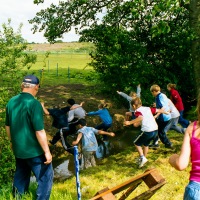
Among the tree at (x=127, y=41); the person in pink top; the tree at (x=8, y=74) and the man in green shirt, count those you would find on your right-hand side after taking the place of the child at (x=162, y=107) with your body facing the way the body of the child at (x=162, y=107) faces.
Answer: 1

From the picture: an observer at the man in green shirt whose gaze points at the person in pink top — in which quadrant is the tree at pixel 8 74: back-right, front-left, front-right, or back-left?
back-left

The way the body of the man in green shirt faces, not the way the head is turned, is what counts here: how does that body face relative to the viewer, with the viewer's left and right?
facing away from the viewer and to the right of the viewer

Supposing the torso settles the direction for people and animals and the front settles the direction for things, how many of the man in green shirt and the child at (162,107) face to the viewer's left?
1

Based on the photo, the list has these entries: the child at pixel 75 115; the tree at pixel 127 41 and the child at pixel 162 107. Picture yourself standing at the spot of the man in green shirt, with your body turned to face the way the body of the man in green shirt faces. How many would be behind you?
0

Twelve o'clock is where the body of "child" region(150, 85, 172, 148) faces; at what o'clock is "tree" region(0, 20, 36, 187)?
The tree is roughly at 11 o'clock from the child.

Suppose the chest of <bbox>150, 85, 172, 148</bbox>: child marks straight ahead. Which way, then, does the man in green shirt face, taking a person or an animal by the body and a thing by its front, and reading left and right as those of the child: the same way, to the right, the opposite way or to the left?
to the right

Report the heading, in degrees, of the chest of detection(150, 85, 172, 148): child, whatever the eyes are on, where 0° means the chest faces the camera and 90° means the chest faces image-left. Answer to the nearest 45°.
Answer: approximately 90°

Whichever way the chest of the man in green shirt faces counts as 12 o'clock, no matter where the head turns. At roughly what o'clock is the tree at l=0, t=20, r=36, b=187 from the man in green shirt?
The tree is roughly at 10 o'clock from the man in green shirt.

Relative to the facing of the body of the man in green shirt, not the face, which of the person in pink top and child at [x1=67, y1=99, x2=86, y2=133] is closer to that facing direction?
the child

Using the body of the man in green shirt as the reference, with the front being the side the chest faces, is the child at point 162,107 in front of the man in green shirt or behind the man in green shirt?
in front

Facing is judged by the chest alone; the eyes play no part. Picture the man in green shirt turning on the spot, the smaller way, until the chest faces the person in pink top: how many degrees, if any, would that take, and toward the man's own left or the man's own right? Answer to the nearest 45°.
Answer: approximately 90° to the man's own right

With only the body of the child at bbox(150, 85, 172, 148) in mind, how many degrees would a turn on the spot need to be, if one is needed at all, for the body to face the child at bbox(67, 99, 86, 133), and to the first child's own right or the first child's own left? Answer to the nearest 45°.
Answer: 0° — they already face them
